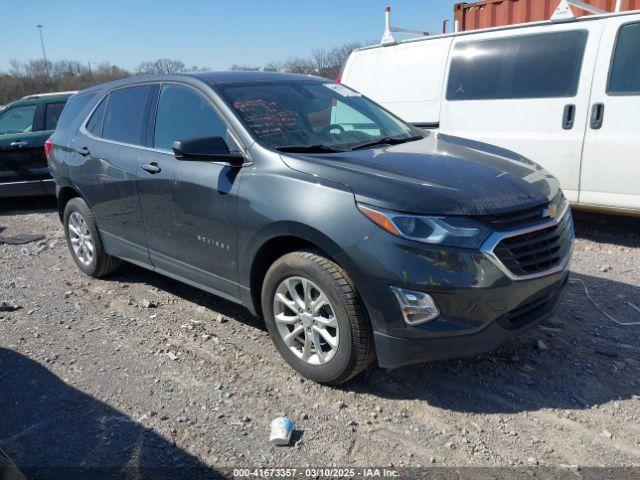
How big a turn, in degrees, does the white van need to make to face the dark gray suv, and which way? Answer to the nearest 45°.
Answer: approximately 90° to its right

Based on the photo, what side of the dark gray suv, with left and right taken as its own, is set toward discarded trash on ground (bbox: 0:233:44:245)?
back

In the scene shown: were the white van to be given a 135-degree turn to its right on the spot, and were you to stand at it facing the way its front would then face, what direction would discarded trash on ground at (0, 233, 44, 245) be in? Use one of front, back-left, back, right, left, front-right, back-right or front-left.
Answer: front

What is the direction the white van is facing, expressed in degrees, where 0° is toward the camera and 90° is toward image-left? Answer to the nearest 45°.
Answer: approximately 315°

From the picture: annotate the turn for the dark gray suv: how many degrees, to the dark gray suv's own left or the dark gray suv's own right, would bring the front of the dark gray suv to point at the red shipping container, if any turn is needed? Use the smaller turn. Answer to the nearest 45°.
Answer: approximately 90° to the dark gray suv's own left

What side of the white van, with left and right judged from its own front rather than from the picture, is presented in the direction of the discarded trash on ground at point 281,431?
right

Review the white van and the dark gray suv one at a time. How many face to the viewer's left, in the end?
0

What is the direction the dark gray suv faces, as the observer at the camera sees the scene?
facing the viewer and to the right of the viewer

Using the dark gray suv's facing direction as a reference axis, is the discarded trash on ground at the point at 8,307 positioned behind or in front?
behind

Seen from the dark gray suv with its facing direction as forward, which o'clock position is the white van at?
The white van is roughly at 9 o'clock from the dark gray suv.
